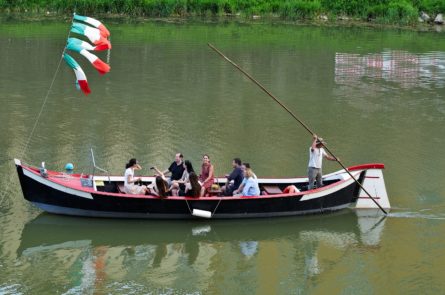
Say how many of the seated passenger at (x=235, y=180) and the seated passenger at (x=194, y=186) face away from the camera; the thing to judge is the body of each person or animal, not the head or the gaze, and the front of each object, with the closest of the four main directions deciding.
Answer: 1

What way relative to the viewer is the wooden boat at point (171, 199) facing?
to the viewer's left

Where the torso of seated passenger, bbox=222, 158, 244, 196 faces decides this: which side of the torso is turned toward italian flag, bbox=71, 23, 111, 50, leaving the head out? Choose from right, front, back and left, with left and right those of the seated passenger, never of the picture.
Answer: front

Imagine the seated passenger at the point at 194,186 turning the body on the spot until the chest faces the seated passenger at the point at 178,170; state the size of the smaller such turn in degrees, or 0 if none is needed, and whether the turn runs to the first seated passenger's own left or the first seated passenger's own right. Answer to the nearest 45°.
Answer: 0° — they already face them

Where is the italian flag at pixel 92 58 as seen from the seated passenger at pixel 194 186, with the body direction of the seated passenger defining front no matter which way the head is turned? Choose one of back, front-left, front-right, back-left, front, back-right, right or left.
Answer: front-left

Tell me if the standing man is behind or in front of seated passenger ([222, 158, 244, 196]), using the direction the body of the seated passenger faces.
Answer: behind

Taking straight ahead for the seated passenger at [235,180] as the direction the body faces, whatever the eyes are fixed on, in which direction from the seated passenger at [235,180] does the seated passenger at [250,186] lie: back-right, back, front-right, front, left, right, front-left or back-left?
back-left

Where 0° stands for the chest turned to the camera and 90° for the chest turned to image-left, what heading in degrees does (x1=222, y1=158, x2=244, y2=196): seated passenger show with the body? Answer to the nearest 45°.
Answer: approximately 90°

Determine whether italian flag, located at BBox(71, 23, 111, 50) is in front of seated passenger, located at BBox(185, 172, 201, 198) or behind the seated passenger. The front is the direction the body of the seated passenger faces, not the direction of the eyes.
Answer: in front

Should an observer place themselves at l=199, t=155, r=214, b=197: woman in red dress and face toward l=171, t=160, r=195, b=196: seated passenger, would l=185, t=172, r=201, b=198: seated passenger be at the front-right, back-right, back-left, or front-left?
front-left

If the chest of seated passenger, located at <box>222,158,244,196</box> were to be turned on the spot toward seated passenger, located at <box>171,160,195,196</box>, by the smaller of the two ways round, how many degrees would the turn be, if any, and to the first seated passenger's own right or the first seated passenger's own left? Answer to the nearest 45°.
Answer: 0° — they already face them

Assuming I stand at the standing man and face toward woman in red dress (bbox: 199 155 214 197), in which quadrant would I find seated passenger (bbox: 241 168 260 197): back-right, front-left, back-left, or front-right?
front-left

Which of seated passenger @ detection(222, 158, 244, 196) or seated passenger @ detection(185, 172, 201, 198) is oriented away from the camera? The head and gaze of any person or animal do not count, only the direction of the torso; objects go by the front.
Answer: seated passenger @ detection(185, 172, 201, 198)

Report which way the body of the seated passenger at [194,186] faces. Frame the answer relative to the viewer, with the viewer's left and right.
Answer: facing away from the viewer
